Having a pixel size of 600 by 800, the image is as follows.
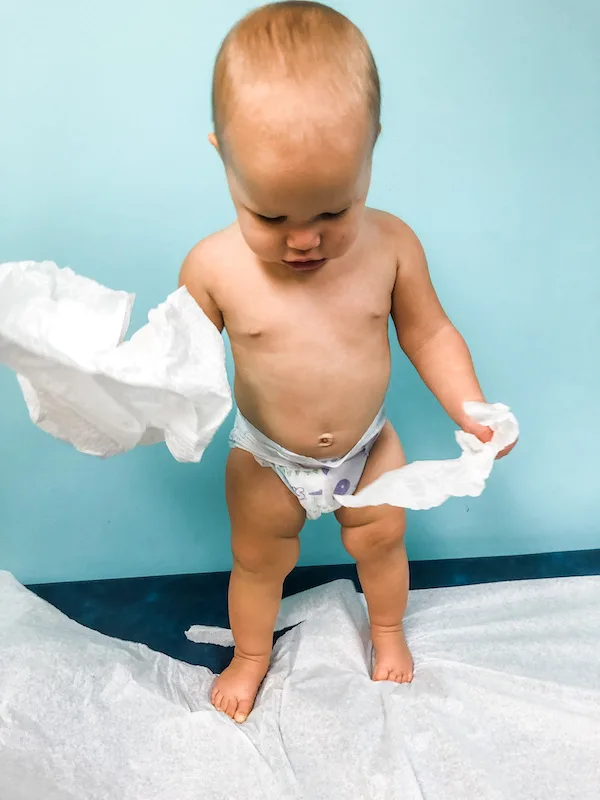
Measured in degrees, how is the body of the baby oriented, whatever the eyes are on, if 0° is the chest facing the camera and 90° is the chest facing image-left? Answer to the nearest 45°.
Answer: approximately 0°
